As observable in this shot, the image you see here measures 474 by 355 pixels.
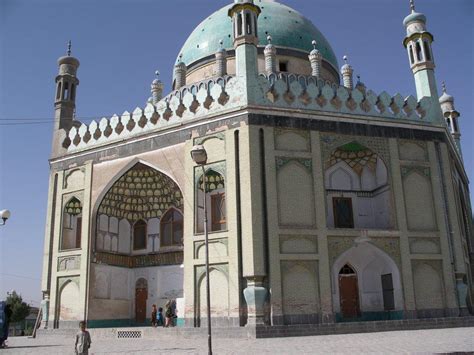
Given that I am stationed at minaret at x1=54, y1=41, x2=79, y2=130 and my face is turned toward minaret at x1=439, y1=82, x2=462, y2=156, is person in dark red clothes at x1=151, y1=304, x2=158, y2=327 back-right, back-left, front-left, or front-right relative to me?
front-right

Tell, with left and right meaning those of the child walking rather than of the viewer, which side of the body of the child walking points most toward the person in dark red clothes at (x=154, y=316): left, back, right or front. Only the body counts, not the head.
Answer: back

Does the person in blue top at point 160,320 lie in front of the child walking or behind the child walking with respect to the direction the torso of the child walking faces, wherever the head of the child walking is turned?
behind

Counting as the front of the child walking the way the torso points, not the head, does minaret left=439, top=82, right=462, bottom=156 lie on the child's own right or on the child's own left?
on the child's own left

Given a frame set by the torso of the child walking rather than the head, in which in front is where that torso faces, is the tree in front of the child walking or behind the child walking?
behind

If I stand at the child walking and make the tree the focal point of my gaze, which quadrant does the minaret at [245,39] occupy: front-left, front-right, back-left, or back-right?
front-right

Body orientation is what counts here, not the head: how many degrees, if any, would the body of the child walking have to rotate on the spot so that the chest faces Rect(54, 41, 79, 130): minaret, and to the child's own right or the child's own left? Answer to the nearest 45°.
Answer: approximately 180°

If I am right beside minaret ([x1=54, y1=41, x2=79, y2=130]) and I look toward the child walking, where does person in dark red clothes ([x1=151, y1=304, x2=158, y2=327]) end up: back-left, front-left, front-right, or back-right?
front-left

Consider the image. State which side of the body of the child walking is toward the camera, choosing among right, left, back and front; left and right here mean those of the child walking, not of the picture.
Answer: front
